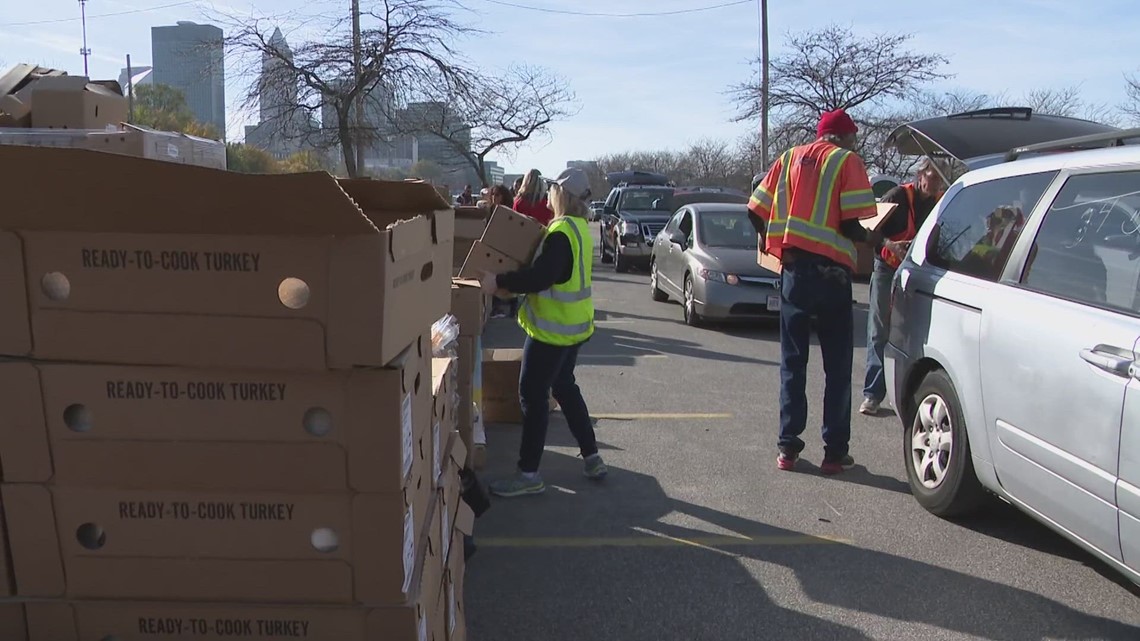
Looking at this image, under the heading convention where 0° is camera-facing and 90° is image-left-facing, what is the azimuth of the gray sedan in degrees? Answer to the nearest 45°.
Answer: approximately 315°

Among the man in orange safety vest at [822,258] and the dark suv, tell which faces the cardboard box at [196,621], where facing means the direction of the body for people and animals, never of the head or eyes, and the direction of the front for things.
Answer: the dark suv

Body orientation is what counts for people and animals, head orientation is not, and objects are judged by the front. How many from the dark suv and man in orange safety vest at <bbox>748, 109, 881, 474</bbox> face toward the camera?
1

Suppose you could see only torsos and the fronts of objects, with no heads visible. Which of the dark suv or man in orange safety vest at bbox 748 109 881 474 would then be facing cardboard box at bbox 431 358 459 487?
the dark suv

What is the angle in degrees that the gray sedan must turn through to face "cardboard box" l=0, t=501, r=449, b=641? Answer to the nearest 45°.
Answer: approximately 45° to its right

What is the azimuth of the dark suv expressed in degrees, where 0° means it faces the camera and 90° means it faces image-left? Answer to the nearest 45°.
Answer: approximately 0°

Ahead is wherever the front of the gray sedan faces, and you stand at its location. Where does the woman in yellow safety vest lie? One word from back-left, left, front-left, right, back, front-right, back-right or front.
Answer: front-right

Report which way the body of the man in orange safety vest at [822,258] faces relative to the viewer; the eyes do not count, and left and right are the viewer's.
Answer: facing away from the viewer and to the right of the viewer
